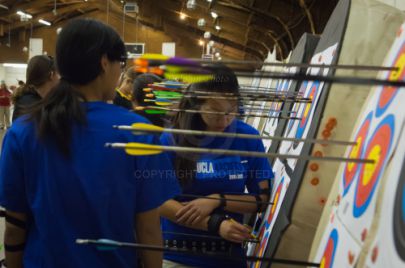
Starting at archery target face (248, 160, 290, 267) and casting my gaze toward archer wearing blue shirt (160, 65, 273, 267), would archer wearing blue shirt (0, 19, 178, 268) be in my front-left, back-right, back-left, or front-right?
front-left

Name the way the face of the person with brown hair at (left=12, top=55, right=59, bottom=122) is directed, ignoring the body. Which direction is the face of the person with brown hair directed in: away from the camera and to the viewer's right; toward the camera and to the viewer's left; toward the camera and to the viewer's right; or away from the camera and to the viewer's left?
away from the camera and to the viewer's right

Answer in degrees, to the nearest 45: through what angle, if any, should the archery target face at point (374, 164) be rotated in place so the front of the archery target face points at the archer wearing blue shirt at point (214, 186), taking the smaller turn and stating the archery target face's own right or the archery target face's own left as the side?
approximately 45° to the archery target face's own right

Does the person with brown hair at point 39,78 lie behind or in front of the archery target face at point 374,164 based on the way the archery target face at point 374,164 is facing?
in front

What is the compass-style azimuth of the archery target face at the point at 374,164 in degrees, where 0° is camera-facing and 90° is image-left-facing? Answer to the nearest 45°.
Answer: approximately 90°
